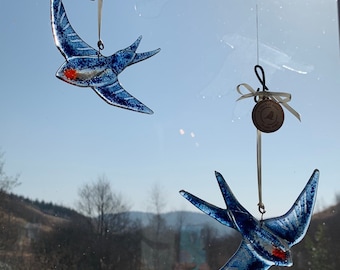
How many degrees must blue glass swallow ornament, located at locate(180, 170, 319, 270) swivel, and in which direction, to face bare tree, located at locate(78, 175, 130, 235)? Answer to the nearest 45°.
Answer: approximately 135° to its left

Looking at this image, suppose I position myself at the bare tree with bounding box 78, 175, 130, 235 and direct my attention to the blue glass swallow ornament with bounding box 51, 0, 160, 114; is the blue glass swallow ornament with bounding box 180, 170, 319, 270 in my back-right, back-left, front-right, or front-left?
front-left

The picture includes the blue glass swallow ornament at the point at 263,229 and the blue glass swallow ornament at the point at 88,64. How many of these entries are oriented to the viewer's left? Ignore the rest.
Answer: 1

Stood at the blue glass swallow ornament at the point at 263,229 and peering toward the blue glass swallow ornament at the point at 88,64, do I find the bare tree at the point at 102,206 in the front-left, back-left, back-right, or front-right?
front-right

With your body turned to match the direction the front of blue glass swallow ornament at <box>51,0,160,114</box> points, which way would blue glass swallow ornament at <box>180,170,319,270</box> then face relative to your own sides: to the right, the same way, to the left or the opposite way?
the opposite way

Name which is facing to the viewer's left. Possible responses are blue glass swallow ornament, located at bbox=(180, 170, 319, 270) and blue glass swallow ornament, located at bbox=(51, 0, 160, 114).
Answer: blue glass swallow ornament, located at bbox=(51, 0, 160, 114)

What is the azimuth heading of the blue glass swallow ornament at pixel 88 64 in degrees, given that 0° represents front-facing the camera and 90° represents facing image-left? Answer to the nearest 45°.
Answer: approximately 90°

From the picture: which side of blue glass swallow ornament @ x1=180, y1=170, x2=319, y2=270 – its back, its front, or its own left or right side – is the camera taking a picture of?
right
